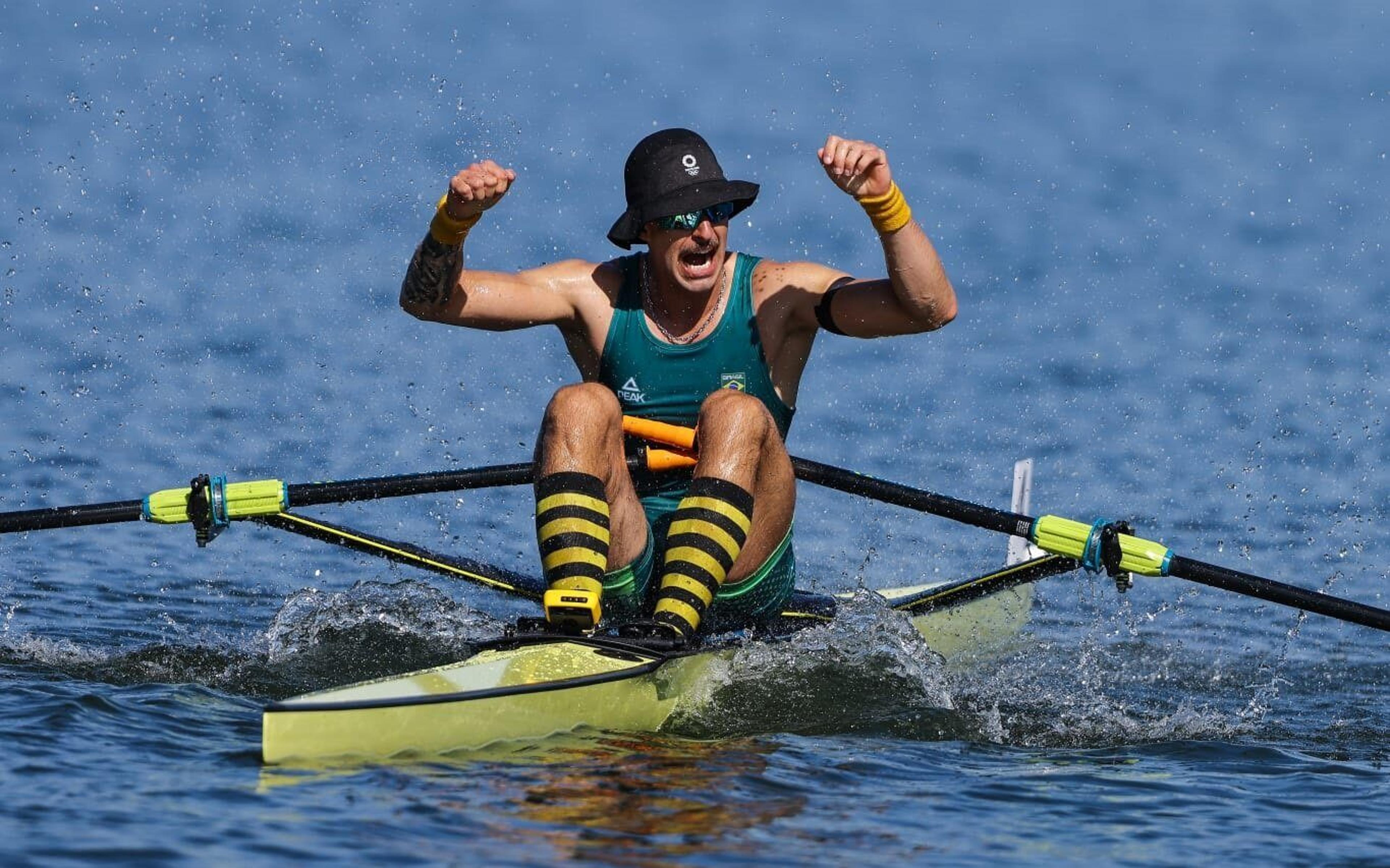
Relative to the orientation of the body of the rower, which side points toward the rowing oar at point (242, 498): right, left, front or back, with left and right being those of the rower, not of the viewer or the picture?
right

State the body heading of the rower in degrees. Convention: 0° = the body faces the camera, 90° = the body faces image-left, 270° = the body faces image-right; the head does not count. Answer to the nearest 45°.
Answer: approximately 0°
